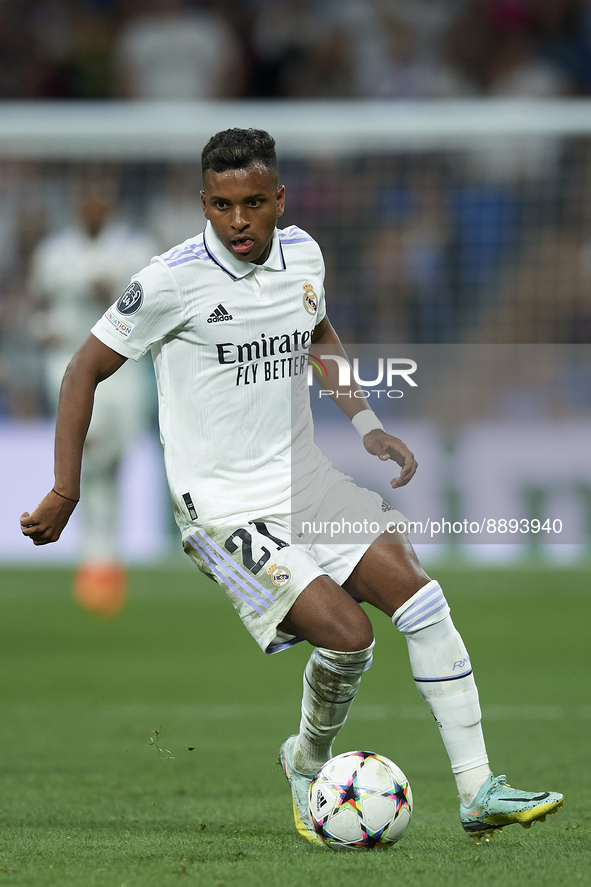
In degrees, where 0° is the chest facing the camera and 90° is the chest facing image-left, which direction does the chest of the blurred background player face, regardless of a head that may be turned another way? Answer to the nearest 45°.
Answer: approximately 0°

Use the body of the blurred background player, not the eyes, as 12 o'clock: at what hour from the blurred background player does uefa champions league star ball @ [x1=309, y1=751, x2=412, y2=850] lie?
The uefa champions league star ball is roughly at 12 o'clock from the blurred background player.

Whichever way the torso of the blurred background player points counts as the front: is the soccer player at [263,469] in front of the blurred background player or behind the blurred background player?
in front
